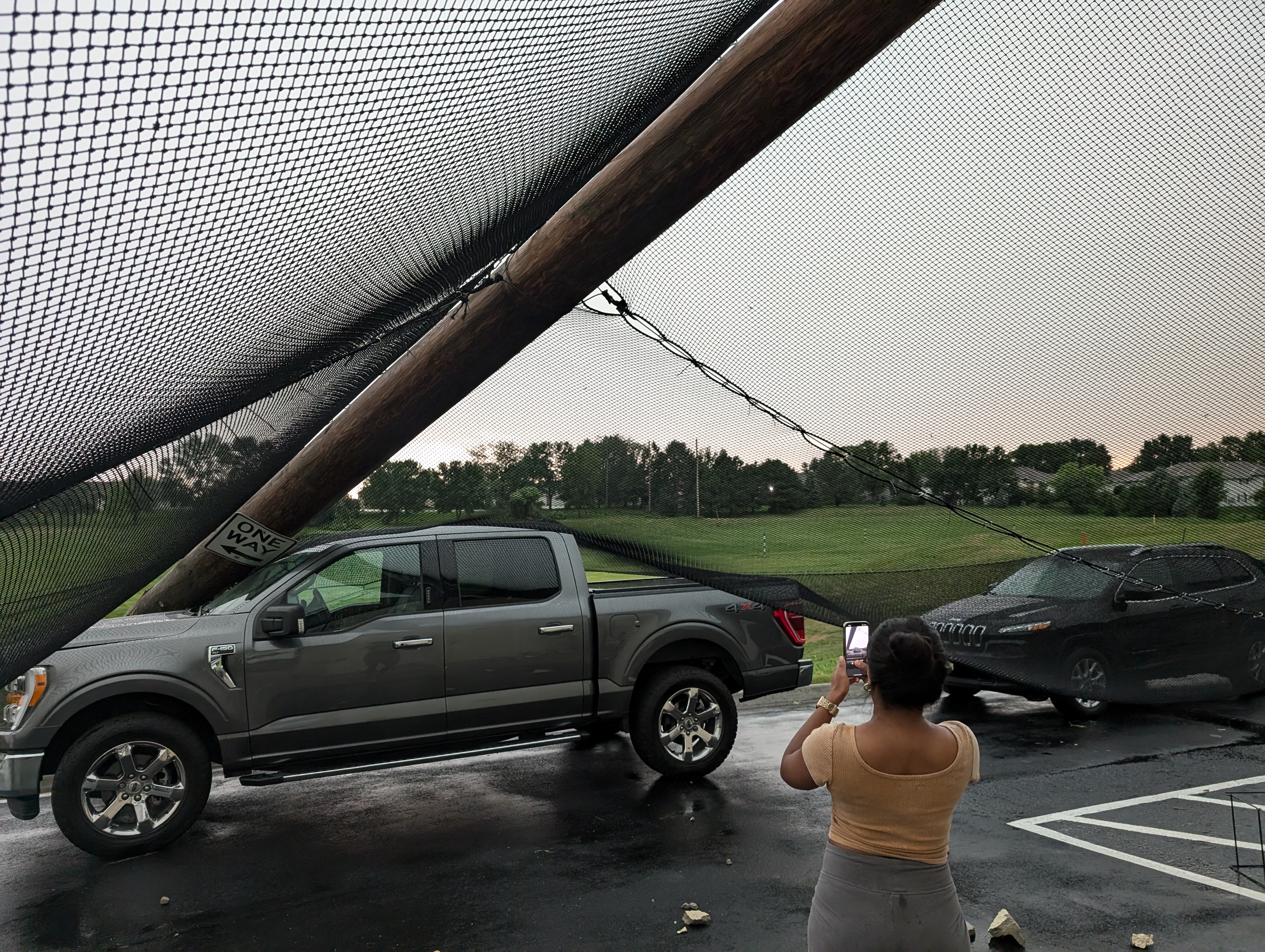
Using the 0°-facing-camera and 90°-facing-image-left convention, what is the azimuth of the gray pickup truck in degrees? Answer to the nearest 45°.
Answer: approximately 90°

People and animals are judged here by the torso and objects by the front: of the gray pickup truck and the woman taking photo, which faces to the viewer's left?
the gray pickup truck

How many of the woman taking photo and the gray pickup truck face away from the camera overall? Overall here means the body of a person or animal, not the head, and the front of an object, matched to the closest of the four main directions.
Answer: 1

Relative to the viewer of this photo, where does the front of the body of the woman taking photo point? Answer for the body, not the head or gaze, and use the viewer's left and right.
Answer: facing away from the viewer

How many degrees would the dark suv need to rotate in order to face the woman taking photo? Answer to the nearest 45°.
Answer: approximately 45° to its left
